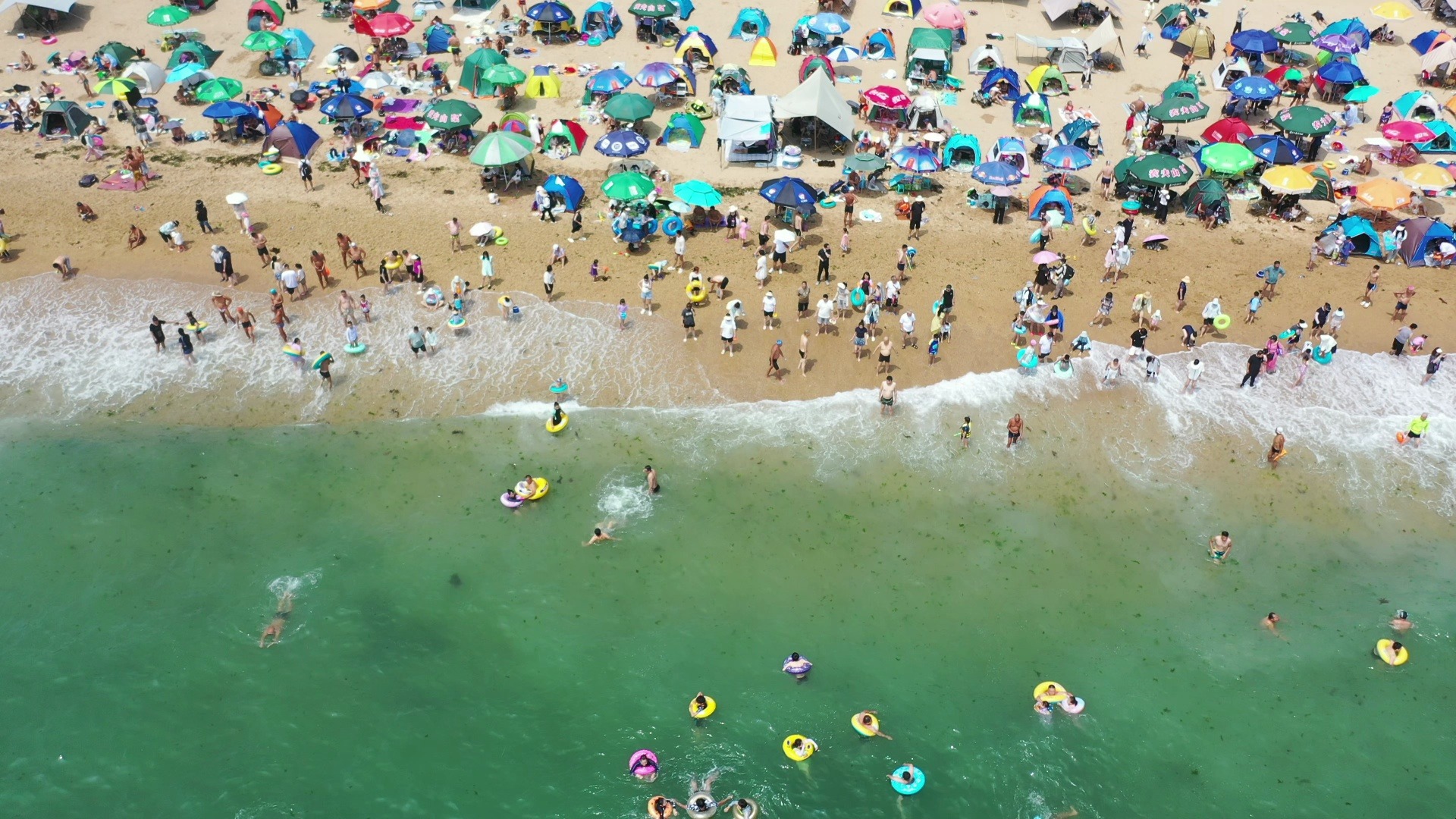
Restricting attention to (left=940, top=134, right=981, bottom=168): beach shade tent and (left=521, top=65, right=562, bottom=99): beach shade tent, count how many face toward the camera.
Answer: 2

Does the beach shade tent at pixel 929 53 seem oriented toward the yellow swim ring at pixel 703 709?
yes

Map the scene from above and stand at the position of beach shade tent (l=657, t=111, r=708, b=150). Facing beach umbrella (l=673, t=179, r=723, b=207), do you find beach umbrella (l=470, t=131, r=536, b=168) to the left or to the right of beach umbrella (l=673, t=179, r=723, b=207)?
right

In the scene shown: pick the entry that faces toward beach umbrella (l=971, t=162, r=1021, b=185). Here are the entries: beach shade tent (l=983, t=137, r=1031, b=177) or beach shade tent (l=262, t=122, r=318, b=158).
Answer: beach shade tent (l=983, t=137, r=1031, b=177)

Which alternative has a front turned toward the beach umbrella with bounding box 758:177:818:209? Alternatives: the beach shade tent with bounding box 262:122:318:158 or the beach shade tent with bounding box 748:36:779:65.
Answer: the beach shade tent with bounding box 748:36:779:65

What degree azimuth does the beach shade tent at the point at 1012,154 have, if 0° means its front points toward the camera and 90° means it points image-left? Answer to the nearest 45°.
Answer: approximately 0°

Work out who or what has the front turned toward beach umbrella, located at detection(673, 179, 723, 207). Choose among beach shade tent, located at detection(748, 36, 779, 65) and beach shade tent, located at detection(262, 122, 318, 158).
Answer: beach shade tent, located at detection(748, 36, 779, 65)

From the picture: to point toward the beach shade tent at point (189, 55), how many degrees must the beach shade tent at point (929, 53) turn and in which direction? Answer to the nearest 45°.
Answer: approximately 90° to its right

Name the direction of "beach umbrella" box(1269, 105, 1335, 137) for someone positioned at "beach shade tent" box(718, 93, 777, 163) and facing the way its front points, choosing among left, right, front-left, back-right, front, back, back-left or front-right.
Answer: left

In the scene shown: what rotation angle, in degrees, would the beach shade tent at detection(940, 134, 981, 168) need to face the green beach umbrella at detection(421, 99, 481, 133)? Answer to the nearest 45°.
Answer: approximately 90° to its right

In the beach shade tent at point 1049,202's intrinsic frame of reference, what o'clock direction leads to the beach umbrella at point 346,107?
The beach umbrella is roughly at 3 o'clock from the beach shade tent.

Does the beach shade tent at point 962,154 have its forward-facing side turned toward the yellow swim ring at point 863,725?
yes

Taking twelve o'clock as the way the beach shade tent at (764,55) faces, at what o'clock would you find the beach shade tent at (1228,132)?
the beach shade tent at (1228,132) is roughly at 10 o'clock from the beach shade tent at (764,55).

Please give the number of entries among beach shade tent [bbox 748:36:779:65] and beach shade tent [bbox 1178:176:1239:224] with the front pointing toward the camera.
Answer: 2

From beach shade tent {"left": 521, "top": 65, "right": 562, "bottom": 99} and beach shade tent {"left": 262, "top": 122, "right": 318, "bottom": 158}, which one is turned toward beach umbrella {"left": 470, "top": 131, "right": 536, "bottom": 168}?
beach shade tent {"left": 521, "top": 65, "right": 562, "bottom": 99}

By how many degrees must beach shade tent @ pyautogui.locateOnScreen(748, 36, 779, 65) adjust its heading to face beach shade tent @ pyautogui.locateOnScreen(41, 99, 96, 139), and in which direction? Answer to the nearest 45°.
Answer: approximately 90° to its right
